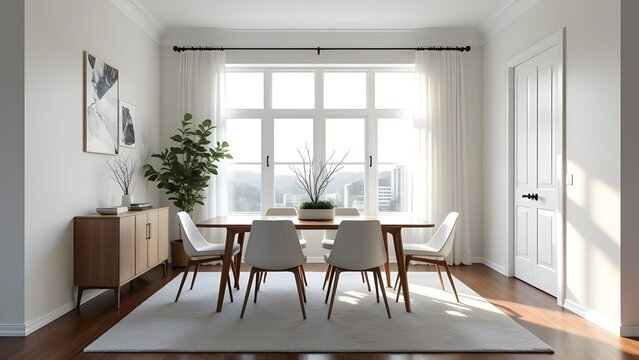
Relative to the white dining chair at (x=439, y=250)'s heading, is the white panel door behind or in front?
behind

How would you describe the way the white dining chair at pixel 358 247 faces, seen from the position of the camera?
facing away from the viewer

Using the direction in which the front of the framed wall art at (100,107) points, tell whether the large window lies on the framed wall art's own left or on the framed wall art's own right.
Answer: on the framed wall art's own left

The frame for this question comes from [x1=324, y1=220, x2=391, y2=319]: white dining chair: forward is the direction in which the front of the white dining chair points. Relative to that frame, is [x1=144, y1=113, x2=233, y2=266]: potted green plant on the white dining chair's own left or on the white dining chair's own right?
on the white dining chair's own left

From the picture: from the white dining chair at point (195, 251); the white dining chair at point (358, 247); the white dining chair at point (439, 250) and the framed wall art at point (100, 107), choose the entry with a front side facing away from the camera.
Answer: the white dining chair at point (358, 247)

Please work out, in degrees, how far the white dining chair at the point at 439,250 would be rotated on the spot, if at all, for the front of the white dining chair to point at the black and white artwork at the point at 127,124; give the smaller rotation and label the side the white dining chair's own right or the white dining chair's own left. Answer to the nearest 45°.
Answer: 0° — it already faces it

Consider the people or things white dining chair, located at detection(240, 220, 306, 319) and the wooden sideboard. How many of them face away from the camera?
1

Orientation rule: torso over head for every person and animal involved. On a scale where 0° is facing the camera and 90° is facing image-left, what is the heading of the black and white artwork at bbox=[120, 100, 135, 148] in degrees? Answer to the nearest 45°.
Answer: approximately 315°

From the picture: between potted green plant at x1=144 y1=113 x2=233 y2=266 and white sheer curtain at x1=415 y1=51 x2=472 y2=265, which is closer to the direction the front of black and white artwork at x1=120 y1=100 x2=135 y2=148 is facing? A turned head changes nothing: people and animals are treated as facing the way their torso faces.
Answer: the white sheer curtain

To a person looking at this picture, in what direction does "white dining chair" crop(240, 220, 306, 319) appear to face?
facing away from the viewer
